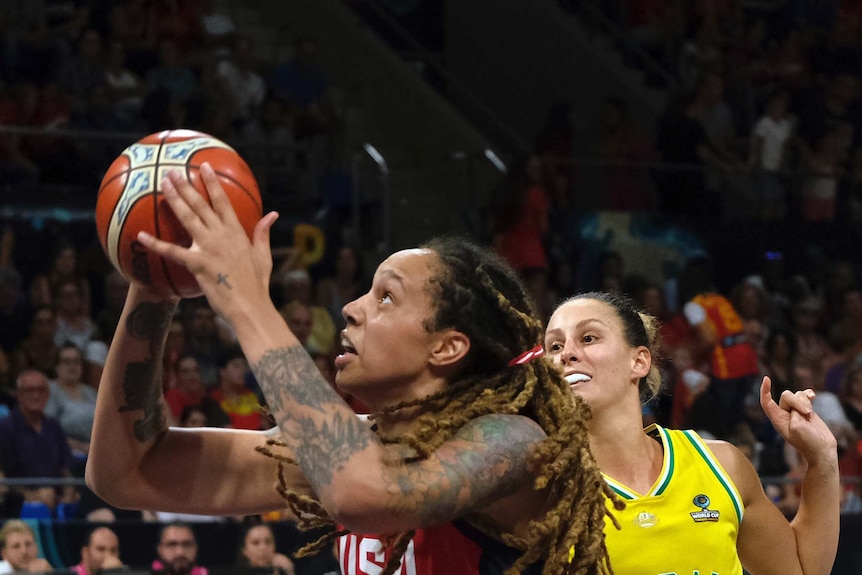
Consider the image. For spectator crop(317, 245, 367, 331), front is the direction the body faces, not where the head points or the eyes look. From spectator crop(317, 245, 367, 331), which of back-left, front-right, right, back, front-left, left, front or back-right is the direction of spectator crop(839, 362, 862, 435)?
left

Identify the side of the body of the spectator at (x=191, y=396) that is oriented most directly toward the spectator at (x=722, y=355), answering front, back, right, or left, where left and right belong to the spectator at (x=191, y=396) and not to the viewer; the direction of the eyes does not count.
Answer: left

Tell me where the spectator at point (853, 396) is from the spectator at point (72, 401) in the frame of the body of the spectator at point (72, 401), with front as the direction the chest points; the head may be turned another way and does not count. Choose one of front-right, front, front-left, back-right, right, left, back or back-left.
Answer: left

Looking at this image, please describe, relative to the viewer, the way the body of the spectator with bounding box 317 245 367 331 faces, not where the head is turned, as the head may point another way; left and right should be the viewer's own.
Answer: facing the viewer

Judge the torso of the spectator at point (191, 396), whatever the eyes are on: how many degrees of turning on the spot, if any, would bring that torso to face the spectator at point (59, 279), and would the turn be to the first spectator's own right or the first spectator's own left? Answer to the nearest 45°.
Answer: approximately 135° to the first spectator's own right

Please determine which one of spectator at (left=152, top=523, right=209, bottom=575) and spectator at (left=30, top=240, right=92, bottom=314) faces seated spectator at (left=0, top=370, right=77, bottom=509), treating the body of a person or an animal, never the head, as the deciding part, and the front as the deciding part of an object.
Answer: spectator at (left=30, top=240, right=92, bottom=314)

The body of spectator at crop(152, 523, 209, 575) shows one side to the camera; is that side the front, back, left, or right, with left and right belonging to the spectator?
front

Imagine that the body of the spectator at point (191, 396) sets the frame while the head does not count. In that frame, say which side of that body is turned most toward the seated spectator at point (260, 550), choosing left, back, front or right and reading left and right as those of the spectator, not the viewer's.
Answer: front

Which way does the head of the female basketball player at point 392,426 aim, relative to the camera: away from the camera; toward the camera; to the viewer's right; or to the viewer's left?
to the viewer's left

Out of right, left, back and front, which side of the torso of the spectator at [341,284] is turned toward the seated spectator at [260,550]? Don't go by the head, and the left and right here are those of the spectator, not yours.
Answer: front

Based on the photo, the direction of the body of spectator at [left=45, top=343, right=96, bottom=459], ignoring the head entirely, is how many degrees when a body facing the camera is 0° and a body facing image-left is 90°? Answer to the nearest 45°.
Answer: approximately 0°

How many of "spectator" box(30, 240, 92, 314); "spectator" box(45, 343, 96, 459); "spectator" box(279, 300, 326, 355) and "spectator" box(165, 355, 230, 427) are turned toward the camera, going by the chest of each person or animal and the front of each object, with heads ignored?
4

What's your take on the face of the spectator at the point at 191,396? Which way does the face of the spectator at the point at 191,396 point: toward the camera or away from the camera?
toward the camera

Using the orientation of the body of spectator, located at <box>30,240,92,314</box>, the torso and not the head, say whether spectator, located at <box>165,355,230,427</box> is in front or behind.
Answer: in front

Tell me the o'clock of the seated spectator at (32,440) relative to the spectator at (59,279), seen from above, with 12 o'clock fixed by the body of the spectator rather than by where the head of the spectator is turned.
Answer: The seated spectator is roughly at 12 o'clock from the spectator.

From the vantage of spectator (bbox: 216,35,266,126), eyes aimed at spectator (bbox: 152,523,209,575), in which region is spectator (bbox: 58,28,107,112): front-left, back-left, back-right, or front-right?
front-right

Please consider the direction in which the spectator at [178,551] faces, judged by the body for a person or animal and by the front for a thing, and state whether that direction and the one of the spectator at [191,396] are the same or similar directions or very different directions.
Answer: same or similar directions
